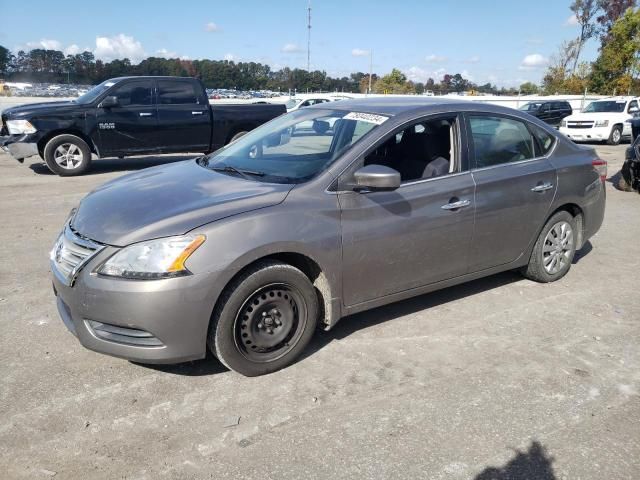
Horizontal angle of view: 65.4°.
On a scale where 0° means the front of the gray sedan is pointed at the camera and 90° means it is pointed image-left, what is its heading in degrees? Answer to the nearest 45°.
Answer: approximately 45°

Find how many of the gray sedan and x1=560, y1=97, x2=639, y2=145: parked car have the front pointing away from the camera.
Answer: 0

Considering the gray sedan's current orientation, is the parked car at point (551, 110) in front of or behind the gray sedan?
behind

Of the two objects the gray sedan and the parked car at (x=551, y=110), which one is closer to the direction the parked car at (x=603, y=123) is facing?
the gray sedan

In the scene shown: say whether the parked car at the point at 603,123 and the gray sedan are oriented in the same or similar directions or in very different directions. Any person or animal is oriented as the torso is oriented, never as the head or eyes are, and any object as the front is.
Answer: same or similar directions

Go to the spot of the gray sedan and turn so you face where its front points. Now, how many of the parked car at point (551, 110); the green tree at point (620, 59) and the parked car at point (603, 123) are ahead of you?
0

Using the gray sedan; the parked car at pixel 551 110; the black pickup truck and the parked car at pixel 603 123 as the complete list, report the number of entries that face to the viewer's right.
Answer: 0

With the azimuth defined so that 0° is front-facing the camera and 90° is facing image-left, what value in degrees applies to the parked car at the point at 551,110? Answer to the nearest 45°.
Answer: approximately 45°

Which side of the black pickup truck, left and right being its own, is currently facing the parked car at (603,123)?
back

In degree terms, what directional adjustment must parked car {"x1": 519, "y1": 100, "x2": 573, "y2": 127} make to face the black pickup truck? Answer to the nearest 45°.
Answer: approximately 45° to its left

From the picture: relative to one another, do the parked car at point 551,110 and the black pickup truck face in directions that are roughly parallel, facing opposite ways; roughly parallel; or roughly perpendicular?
roughly parallel

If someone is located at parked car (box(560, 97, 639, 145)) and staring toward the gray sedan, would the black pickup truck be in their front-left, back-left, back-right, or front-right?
front-right

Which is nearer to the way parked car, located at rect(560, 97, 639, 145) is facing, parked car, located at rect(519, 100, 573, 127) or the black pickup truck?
the black pickup truck

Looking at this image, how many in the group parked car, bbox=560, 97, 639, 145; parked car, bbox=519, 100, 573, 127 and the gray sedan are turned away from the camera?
0

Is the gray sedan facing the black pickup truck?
no

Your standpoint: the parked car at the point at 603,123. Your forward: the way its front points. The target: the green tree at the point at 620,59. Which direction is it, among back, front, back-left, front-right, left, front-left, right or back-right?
back-right

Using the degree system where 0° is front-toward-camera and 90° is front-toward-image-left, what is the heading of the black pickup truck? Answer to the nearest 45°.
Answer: approximately 90°

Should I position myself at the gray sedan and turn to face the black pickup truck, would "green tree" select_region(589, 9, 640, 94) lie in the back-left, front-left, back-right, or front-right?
front-right

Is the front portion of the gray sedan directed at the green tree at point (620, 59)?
no

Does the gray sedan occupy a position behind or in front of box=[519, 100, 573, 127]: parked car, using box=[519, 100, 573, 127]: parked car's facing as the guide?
in front
